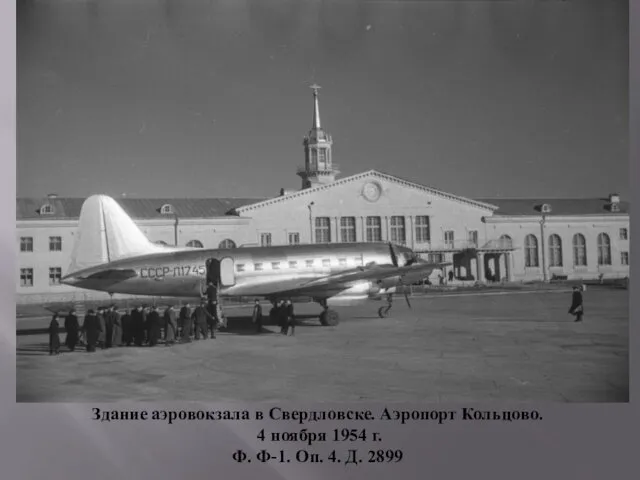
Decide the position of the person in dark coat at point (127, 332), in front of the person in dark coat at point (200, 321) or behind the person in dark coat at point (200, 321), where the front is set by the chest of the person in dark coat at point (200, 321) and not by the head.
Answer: behind

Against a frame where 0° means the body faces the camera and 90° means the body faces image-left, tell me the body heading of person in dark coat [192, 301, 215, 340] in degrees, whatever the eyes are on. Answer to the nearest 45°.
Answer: approximately 225°
